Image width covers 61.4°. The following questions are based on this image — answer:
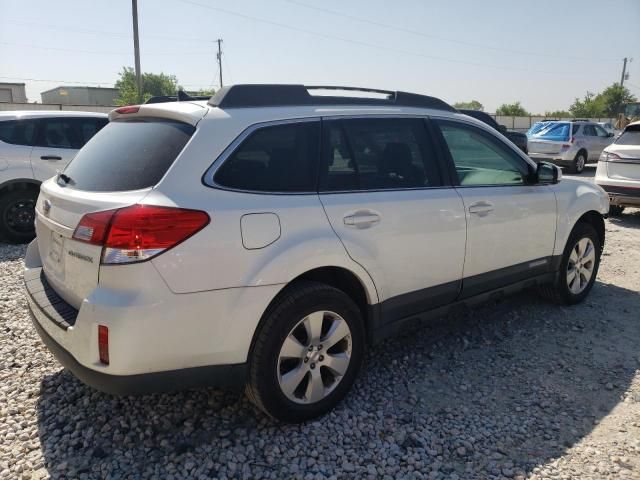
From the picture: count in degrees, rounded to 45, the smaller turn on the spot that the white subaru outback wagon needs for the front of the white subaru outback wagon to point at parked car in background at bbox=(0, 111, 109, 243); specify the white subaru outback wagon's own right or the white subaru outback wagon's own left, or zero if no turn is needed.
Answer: approximately 90° to the white subaru outback wagon's own left

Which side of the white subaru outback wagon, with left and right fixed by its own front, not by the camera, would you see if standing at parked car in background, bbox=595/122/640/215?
front

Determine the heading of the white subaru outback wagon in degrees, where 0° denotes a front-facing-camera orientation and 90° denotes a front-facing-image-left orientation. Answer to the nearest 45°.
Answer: approximately 225°

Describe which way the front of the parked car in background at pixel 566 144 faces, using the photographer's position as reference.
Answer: facing away from the viewer and to the right of the viewer

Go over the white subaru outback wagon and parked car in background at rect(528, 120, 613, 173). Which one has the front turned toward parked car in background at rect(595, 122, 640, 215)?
the white subaru outback wagon

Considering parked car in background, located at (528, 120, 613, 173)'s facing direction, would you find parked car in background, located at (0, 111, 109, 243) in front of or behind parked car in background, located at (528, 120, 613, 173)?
behind

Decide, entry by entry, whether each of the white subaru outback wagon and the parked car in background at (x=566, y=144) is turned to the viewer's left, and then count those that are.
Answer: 0

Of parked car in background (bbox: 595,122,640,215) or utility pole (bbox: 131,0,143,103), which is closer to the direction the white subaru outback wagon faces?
the parked car in background
